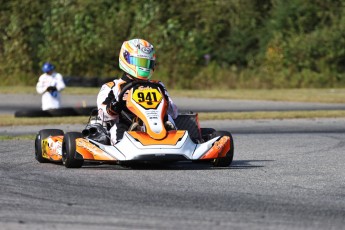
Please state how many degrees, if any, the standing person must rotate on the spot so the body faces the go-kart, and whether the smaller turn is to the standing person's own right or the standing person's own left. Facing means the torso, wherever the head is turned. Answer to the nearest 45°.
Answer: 0° — they already face it

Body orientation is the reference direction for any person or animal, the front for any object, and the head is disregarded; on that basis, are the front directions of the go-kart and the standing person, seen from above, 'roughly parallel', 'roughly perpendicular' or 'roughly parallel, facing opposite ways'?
roughly parallel

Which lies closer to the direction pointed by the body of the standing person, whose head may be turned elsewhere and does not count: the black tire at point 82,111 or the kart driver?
the kart driver

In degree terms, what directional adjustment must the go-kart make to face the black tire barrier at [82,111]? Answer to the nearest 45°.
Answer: approximately 180°

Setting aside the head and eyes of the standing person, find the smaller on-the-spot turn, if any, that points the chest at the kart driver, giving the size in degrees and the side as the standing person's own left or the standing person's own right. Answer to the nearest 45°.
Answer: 0° — they already face them

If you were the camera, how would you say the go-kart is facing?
facing the viewer

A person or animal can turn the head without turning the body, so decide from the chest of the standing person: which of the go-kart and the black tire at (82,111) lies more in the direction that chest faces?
the go-kart

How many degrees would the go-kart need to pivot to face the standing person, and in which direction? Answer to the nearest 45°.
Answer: approximately 180°

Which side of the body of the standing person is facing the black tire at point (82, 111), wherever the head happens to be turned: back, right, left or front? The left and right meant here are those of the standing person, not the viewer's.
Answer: left
